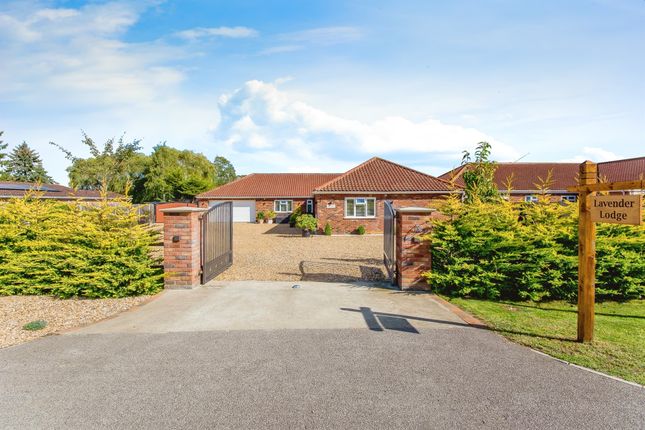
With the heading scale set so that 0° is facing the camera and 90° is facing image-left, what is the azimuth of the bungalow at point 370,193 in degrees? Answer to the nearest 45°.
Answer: approximately 0°

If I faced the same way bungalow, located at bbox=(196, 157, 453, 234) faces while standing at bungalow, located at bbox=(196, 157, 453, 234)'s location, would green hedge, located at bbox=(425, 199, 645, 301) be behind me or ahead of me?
ahead

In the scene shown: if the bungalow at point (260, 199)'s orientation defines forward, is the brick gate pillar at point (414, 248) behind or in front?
in front

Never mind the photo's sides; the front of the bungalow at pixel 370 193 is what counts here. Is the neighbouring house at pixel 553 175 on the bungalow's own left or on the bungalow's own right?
on the bungalow's own left

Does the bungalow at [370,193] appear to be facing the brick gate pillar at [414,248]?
yes

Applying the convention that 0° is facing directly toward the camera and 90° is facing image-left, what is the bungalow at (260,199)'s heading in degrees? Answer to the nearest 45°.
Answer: approximately 0°

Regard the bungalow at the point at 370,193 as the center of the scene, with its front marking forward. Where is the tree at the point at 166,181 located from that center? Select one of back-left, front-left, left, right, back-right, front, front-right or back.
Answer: back-right

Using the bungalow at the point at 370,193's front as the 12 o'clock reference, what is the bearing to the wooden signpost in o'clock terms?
The wooden signpost is roughly at 12 o'clock from the bungalow.
